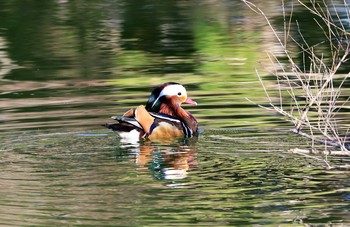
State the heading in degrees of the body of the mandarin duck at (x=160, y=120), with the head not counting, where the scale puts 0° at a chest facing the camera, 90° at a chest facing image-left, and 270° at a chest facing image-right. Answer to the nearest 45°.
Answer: approximately 270°
